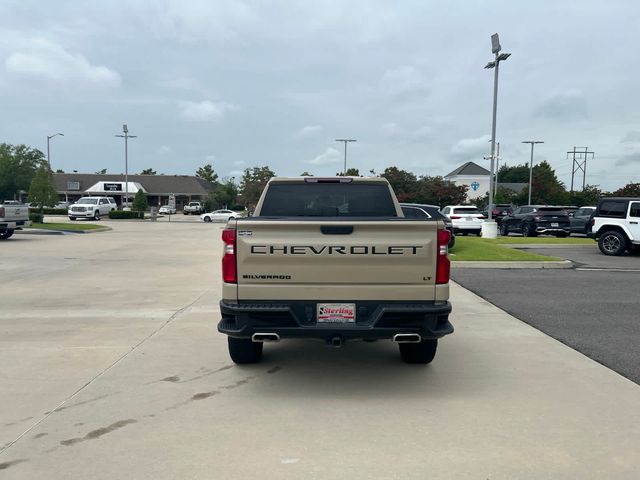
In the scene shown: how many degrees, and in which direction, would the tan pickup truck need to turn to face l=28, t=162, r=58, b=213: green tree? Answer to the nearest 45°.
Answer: approximately 45° to its left

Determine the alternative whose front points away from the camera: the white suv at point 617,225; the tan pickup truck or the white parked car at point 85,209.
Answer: the tan pickup truck

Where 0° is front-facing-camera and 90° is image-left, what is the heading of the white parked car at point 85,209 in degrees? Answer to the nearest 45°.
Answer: approximately 45°

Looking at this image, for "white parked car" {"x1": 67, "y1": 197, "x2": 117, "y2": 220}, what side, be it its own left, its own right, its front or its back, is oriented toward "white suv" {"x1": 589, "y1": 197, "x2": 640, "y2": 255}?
left

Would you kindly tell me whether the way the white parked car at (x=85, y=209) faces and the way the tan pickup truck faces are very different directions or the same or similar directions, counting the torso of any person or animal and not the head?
very different directions

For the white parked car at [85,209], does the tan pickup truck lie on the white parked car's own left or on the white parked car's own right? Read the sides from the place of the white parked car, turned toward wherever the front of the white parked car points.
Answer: on the white parked car's own left

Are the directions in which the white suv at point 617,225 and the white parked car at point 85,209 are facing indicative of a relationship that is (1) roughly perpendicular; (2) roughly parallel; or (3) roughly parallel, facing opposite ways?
roughly perpendicular

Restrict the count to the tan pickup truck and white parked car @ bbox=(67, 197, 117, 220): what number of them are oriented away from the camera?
1

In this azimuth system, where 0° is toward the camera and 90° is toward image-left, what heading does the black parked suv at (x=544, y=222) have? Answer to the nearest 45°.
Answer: approximately 135°

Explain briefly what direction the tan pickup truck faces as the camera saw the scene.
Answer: facing away from the viewer

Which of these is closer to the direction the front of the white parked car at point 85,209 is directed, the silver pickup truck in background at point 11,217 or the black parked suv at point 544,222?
the silver pickup truck in background
